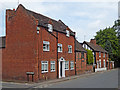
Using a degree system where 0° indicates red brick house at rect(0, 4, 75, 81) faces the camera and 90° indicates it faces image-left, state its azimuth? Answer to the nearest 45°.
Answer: approximately 315°

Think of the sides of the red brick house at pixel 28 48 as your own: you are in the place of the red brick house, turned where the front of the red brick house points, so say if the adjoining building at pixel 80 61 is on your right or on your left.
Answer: on your left

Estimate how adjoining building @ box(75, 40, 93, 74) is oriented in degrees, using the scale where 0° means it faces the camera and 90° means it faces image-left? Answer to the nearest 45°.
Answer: approximately 315°

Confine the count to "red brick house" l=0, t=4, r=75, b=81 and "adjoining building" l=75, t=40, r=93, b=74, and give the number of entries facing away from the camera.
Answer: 0
